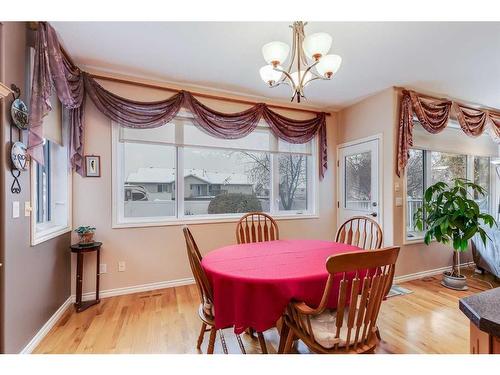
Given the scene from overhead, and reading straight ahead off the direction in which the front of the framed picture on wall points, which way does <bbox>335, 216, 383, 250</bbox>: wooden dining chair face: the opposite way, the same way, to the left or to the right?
to the right

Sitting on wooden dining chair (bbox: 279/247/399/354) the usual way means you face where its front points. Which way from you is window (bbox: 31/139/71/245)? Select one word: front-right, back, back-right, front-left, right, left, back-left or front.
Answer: front-left

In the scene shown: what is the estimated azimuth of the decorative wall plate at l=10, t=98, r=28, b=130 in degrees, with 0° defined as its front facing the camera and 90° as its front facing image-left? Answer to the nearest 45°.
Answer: approximately 315°

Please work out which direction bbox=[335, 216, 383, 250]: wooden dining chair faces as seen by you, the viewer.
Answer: facing the viewer and to the left of the viewer

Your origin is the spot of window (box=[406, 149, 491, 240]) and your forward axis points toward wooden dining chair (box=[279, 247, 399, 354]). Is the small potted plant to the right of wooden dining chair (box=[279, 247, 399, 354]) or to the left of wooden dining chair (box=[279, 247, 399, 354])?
right

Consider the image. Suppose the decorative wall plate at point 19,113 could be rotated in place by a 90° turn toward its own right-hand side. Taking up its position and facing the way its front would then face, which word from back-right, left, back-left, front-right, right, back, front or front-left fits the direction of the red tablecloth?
left

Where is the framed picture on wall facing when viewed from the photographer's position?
facing the viewer

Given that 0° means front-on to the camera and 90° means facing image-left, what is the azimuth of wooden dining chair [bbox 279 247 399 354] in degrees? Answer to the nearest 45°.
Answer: approximately 135°

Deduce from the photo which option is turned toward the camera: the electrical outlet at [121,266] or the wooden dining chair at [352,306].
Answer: the electrical outlet
